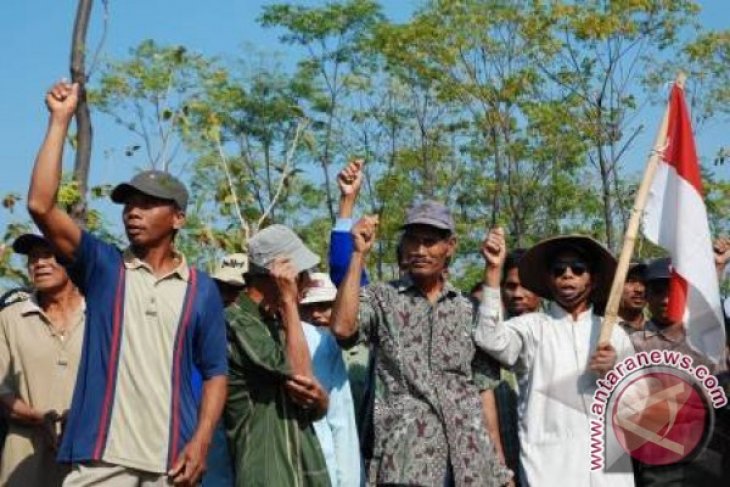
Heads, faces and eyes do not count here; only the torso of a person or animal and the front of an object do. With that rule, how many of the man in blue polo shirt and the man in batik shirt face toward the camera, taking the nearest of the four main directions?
2

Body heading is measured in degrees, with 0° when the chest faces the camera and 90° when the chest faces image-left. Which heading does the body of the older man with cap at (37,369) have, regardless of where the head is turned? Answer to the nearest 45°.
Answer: approximately 0°

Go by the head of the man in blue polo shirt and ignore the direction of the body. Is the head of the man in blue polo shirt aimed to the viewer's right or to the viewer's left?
to the viewer's left

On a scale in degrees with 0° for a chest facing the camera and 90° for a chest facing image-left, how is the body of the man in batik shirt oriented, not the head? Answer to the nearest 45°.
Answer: approximately 0°

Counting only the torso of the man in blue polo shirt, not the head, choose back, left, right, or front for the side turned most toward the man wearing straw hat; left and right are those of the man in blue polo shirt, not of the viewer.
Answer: left

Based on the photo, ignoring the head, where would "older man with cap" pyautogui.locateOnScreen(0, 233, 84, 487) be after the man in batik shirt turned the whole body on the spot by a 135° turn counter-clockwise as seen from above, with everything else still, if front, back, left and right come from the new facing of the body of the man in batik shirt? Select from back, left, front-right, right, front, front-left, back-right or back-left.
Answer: back-left
